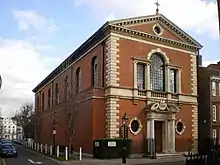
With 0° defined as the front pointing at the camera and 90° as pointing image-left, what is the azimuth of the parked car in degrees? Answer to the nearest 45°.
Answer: approximately 315°

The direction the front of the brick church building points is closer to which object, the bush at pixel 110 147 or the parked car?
the bush

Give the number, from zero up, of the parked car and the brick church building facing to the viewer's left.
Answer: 0

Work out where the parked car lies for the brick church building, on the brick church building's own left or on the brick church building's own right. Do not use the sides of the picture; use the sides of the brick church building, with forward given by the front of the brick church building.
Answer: on the brick church building's own right

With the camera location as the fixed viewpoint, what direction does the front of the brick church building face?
facing the viewer and to the right of the viewer
